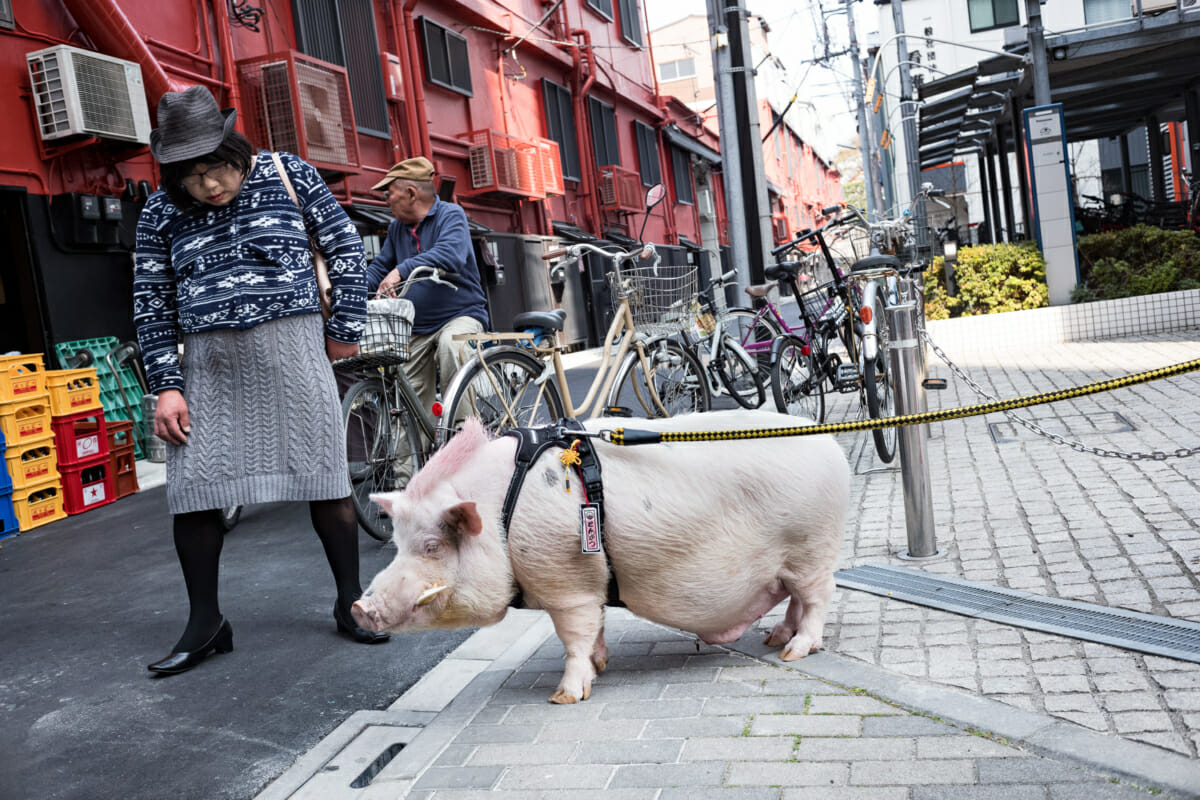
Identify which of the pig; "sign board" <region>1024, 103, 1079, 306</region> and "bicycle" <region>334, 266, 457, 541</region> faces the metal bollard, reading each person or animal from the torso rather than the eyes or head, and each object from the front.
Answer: the sign board

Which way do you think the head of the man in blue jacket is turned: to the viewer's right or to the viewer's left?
to the viewer's left

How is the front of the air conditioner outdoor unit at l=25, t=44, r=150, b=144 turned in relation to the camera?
facing the viewer and to the right of the viewer

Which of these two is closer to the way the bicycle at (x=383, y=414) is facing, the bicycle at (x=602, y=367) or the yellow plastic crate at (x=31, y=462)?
the yellow plastic crate

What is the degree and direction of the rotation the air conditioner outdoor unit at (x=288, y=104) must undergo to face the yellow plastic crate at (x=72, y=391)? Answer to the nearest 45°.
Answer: approximately 45° to its right

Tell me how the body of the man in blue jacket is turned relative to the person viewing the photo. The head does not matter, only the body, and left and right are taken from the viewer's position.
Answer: facing the viewer and to the left of the viewer

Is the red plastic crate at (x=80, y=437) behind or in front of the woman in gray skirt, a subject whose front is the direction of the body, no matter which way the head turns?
behind

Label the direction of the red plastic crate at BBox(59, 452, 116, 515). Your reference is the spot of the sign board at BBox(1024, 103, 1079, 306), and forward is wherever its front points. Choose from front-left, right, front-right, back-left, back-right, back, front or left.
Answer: front-right

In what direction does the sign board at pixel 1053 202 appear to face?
toward the camera

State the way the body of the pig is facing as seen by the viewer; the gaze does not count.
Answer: to the viewer's left

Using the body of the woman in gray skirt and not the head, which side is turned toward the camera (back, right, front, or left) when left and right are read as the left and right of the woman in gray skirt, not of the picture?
front

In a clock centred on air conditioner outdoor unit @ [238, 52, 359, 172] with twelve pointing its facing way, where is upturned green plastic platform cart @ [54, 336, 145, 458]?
The upturned green plastic platform cart is roughly at 3 o'clock from the air conditioner outdoor unit.

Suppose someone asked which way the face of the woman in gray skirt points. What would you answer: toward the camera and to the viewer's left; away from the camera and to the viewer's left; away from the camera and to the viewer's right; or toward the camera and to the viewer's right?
toward the camera and to the viewer's right

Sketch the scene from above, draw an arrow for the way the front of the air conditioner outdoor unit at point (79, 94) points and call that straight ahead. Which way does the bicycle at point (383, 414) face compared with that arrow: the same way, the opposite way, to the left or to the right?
to the right
